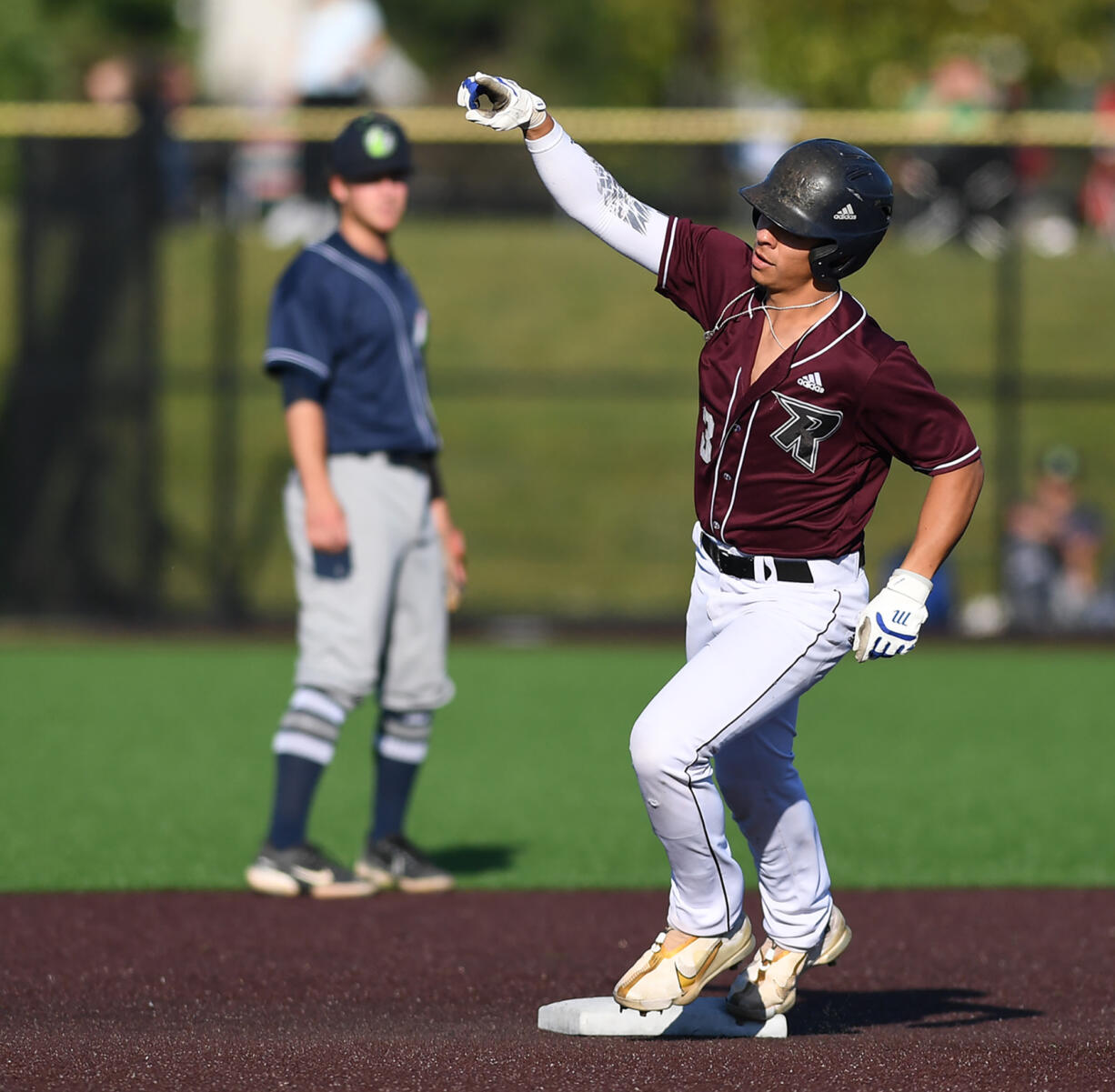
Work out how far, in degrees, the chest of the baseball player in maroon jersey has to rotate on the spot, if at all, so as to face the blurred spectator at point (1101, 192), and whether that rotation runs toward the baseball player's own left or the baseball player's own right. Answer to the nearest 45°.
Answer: approximately 135° to the baseball player's own right

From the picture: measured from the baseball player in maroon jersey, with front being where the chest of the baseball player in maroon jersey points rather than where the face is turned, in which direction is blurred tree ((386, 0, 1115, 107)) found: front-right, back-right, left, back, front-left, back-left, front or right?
back-right

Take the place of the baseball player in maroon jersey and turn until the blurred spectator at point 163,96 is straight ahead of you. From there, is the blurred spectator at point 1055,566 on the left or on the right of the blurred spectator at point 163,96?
right

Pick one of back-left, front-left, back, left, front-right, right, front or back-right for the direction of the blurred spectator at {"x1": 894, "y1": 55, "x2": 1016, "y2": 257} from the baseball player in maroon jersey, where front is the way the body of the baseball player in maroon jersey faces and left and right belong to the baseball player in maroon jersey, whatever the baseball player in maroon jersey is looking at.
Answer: back-right

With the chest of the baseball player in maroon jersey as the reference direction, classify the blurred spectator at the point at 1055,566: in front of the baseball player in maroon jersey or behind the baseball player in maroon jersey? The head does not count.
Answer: behind

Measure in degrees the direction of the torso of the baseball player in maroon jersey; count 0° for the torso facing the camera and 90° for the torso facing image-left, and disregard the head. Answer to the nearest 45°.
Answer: approximately 45°

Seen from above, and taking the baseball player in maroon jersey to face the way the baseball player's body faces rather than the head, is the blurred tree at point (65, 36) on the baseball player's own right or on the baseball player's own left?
on the baseball player's own right

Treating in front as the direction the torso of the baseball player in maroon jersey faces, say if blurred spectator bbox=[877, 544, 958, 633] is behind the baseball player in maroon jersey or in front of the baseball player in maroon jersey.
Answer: behind
